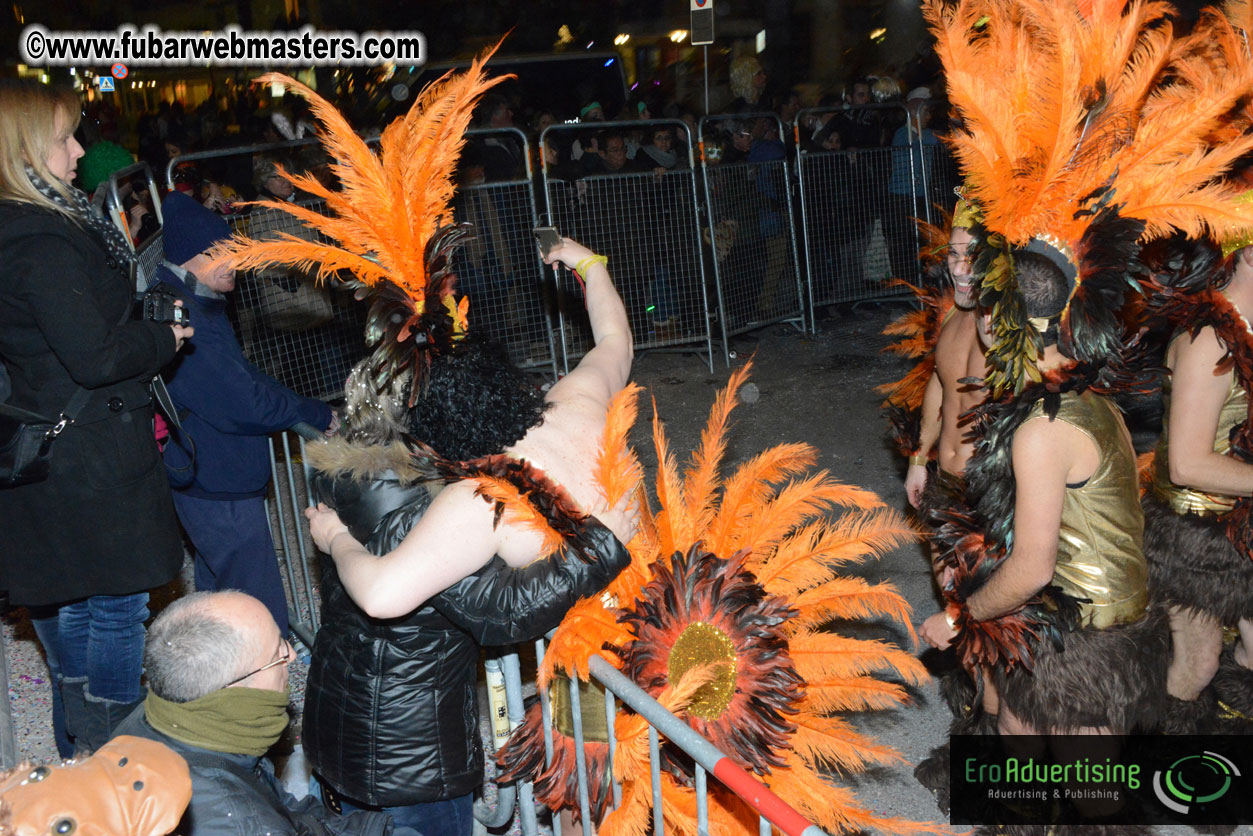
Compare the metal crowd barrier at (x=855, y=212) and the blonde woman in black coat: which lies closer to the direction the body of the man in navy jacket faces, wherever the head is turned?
the metal crowd barrier

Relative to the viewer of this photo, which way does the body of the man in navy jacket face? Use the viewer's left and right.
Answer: facing to the right of the viewer

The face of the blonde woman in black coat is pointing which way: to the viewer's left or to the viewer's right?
to the viewer's right

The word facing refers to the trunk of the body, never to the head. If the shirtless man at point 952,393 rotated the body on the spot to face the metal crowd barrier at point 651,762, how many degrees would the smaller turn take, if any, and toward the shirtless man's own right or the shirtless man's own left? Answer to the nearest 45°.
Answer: approximately 45° to the shirtless man's own right

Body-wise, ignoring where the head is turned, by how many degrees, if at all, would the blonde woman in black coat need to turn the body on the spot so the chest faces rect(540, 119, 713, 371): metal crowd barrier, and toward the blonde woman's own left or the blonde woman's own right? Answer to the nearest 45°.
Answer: approximately 45° to the blonde woman's own left

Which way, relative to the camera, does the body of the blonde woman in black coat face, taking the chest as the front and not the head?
to the viewer's right

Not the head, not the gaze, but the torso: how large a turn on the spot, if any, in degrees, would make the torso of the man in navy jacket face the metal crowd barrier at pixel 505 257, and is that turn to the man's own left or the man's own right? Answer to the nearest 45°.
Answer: approximately 45° to the man's own left
